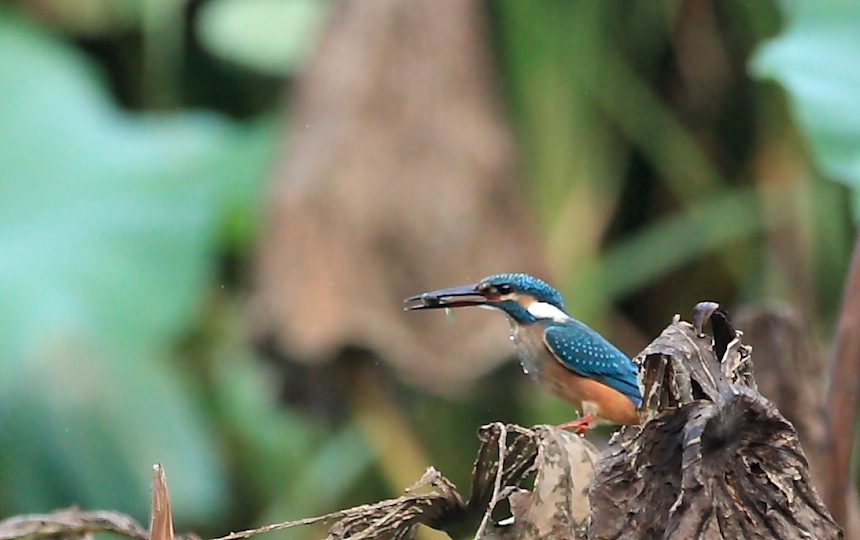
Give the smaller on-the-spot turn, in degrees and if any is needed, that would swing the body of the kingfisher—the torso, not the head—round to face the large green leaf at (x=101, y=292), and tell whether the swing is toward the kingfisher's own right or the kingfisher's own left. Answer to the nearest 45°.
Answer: approximately 45° to the kingfisher's own right

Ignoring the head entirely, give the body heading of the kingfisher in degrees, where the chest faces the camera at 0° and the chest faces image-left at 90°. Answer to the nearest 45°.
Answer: approximately 90°
